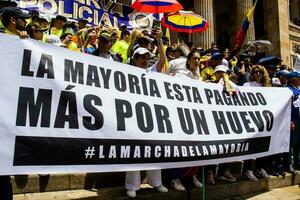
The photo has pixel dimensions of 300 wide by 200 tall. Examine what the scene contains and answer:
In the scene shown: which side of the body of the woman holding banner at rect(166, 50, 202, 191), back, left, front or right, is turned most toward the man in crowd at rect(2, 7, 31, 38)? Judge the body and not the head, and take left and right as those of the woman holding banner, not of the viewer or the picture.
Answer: right

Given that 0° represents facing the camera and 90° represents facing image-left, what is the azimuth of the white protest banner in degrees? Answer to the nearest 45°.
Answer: approximately 315°

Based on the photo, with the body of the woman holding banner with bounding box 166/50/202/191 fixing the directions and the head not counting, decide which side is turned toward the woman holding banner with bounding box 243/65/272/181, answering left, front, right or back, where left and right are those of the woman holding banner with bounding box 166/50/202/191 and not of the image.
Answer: left

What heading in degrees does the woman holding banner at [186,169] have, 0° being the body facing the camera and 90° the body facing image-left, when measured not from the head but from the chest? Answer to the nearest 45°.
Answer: approximately 315°
